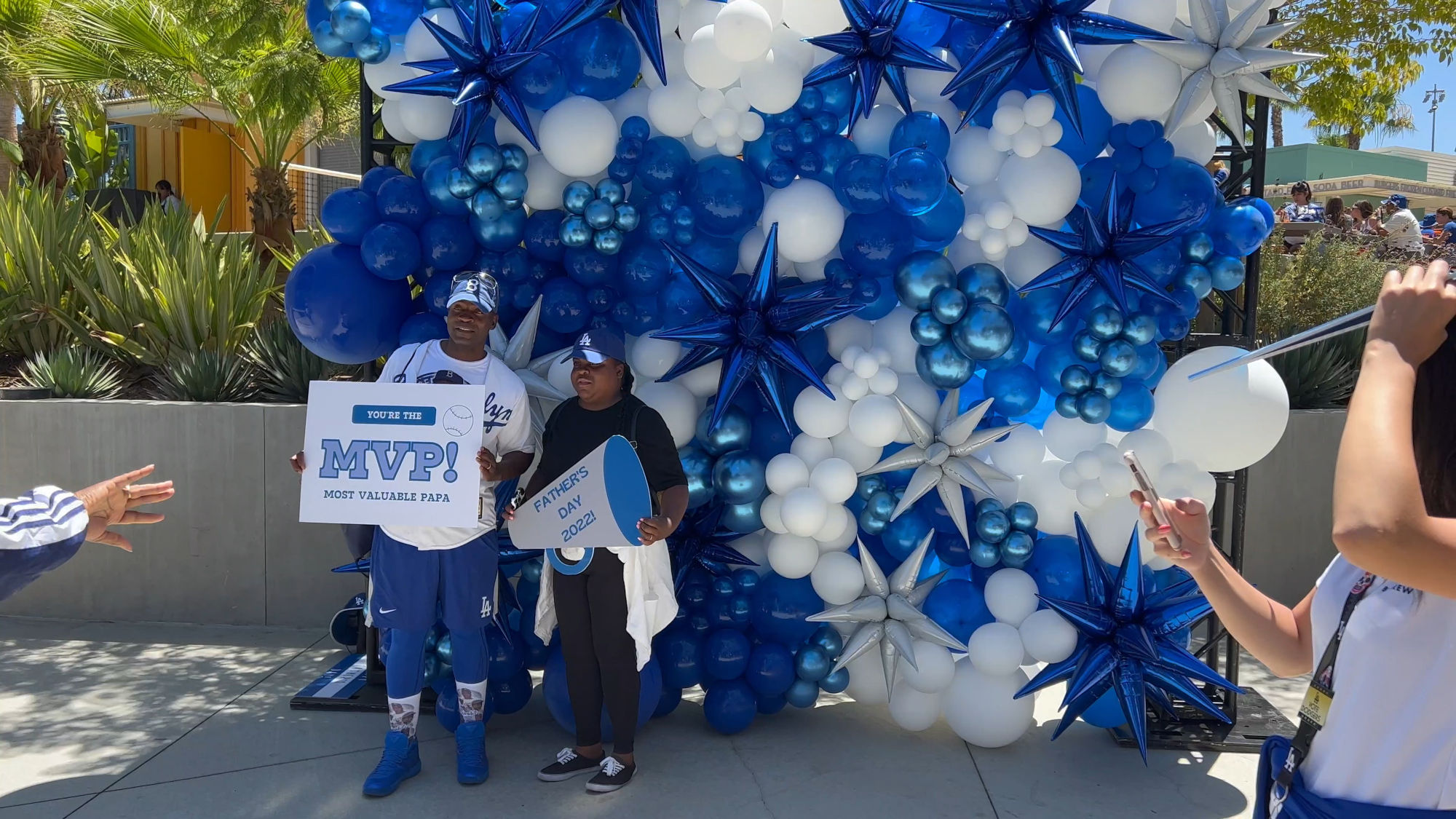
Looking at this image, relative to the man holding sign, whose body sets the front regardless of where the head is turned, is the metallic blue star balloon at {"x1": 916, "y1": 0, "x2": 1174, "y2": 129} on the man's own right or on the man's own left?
on the man's own left

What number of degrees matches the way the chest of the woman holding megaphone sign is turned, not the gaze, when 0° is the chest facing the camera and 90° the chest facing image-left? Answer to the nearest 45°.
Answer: approximately 45°

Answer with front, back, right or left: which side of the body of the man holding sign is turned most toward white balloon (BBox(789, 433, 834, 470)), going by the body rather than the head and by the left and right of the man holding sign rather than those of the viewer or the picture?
left

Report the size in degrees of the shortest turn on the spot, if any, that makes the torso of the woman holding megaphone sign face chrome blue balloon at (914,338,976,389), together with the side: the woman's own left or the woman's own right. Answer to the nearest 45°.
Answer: approximately 135° to the woman's own left

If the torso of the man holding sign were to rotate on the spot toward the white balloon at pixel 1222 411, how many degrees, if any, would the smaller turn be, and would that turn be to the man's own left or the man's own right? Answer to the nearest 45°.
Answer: approximately 90° to the man's own left

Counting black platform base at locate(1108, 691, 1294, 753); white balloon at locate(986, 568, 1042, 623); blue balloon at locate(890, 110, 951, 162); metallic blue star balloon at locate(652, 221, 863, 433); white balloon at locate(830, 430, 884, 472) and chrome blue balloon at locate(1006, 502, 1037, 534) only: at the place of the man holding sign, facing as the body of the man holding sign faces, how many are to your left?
6

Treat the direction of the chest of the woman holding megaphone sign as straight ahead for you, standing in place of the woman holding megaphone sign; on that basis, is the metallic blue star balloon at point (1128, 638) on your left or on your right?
on your left
